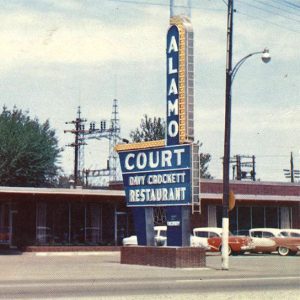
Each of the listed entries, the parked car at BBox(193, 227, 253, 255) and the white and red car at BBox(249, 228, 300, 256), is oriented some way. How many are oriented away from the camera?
0

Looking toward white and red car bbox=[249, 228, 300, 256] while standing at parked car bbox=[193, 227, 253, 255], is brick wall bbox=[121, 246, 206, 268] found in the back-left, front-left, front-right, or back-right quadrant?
back-right
